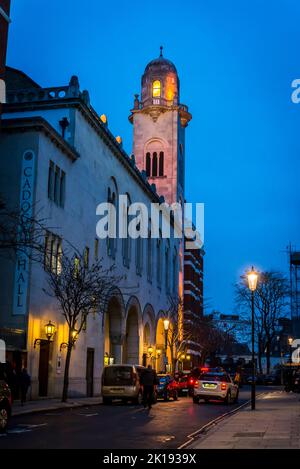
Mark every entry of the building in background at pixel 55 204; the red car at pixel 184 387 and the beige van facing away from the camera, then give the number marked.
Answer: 2

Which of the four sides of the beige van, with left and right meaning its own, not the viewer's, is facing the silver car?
right

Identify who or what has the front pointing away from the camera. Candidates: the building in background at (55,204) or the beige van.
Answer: the beige van

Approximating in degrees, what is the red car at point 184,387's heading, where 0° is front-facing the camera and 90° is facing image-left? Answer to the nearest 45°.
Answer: approximately 180°

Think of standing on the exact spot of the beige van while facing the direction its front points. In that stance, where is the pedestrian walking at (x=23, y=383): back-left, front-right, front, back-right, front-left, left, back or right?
back-left

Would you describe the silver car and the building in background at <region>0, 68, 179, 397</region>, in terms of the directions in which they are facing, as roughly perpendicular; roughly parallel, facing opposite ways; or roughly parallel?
roughly perpendicular

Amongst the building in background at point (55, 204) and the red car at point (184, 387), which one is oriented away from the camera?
the red car
